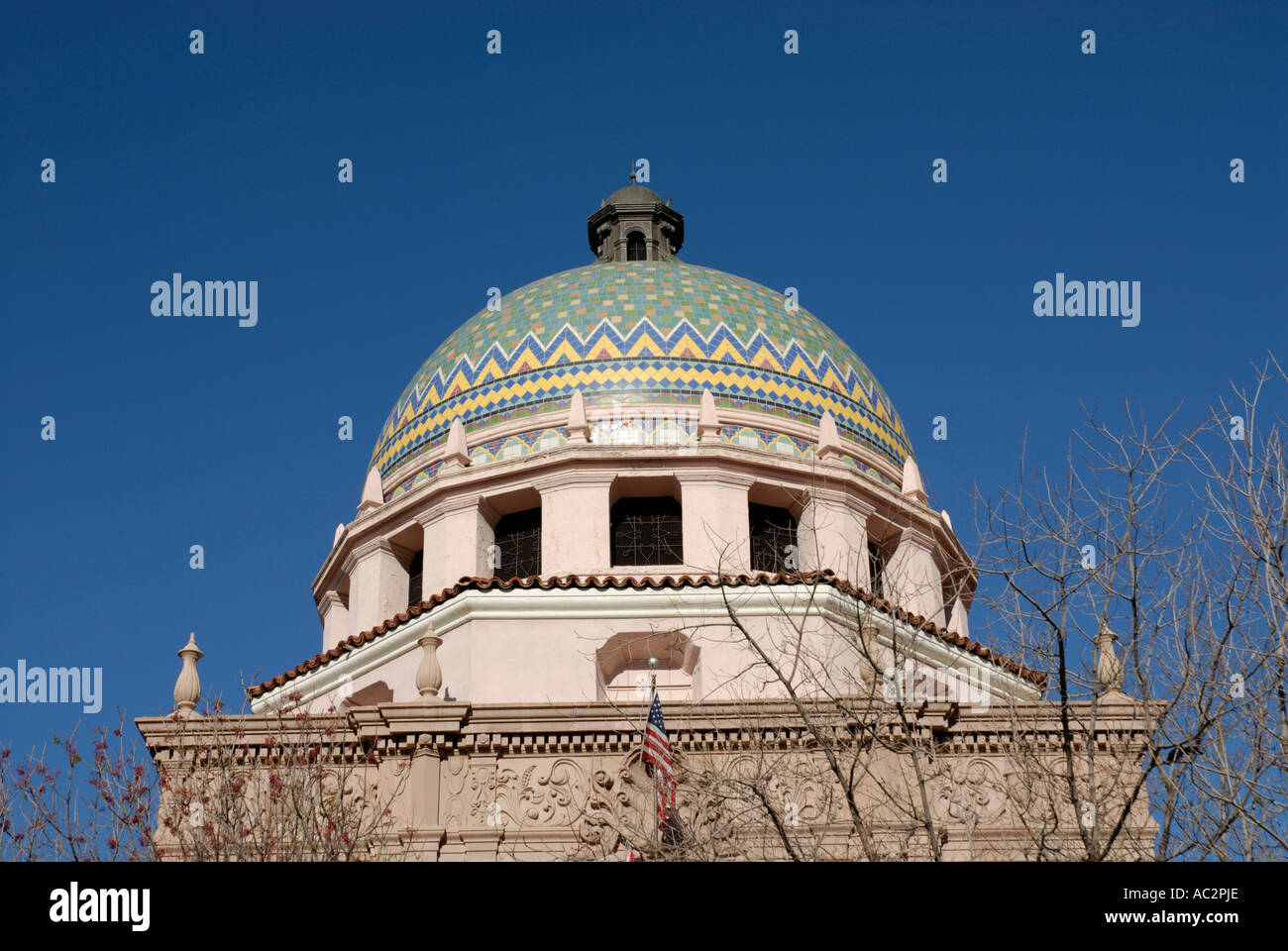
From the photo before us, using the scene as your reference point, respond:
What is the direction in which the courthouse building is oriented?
toward the camera
